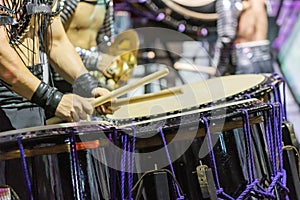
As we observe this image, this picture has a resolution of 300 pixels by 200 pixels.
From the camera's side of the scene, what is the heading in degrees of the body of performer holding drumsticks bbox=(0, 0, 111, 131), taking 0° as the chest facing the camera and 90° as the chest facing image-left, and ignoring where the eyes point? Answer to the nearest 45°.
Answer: approximately 315°

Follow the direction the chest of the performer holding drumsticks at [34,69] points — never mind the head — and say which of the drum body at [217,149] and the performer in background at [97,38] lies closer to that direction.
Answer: the drum body

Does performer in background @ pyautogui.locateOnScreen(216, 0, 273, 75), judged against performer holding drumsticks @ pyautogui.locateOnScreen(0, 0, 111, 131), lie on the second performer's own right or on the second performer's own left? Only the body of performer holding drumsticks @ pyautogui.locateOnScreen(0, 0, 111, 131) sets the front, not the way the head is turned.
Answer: on the second performer's own left

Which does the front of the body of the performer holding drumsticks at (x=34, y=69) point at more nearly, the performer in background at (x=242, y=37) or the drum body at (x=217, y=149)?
the drum body

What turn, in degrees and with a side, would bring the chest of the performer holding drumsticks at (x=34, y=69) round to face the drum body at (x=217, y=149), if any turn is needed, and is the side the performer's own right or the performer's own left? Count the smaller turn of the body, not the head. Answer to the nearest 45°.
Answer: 0° — they already face it
